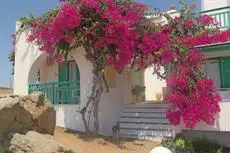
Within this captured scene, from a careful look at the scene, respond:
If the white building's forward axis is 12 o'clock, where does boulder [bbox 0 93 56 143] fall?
The boulder is roughly at 1 o'clock from the white building.

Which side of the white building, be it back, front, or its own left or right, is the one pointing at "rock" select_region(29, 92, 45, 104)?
front

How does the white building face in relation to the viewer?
toward the camera

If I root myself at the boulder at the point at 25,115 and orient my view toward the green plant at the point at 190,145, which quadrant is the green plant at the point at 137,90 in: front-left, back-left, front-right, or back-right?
front-left

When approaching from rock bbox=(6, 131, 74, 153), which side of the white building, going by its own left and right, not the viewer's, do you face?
front

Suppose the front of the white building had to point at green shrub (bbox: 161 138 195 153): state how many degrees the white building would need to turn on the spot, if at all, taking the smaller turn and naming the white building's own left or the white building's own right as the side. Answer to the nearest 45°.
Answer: approximately 45° to the white building's own left

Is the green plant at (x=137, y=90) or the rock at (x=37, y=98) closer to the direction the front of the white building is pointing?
the rock

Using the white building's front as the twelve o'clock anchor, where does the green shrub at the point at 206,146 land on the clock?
The green shrub is roughly at 10 o'clock from the white building.
